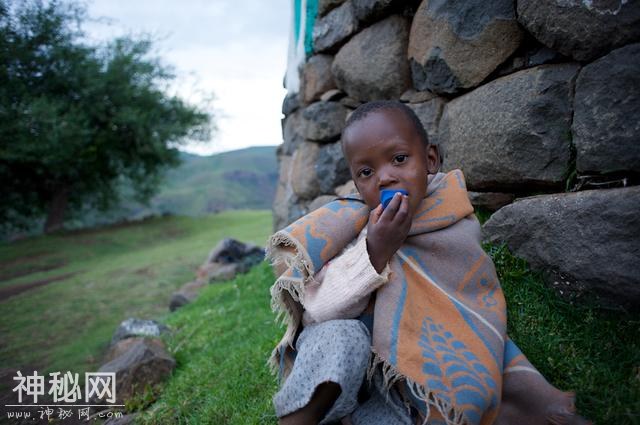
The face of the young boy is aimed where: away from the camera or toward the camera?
toward the camera

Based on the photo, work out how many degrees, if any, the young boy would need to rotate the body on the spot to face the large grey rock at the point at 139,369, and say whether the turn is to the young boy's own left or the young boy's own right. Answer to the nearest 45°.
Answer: approximately 90° to the young boy's own right

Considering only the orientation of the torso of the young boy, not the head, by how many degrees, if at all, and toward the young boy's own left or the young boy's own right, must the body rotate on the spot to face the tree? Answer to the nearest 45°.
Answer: approximately 90° to the young boy's own right

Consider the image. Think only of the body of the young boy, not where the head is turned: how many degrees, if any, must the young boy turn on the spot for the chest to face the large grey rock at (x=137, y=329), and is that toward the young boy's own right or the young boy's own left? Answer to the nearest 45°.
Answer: approximately 90° to the young boy's own right

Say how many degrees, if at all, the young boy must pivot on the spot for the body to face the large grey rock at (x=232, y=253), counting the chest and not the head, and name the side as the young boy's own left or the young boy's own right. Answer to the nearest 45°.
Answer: approximately 90° to the young boy's own right

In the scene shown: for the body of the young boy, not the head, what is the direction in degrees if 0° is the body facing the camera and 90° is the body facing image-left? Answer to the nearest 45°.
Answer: approximately 45°
